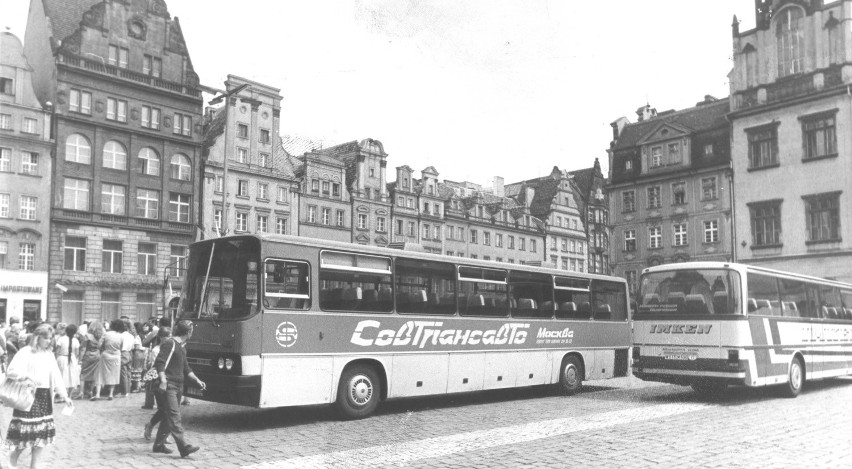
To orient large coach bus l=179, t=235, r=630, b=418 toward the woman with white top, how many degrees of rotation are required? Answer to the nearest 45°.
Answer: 0° — it already faces them

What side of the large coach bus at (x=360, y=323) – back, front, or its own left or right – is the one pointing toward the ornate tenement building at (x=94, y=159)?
right

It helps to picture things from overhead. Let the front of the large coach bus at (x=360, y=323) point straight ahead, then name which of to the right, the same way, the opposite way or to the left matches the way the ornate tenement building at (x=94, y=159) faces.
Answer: to the left

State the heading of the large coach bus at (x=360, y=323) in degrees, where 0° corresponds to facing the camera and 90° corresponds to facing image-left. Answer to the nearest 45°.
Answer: approximately 45°

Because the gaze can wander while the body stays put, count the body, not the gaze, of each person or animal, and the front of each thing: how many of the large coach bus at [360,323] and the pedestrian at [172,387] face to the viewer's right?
1

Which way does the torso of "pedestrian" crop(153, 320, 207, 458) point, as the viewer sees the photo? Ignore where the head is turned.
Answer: to the viewer's right

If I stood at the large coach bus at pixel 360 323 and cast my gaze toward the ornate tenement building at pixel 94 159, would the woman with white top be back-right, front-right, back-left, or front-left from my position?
back-left
